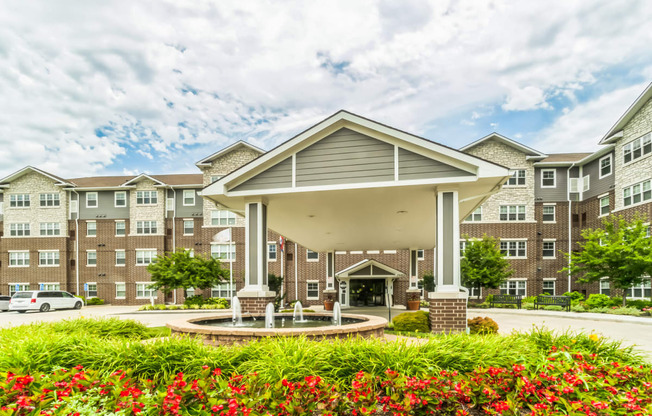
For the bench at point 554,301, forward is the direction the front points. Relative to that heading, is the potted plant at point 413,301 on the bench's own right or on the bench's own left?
on the bench's own right

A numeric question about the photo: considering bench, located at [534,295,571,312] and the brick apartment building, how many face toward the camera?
2

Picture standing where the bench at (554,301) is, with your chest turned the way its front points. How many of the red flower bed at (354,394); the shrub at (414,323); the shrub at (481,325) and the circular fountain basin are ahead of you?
4

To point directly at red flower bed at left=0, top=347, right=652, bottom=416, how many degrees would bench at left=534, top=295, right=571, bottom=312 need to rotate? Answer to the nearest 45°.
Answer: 0° — it already faces it

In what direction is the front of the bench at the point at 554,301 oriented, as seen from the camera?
facing the viewer
